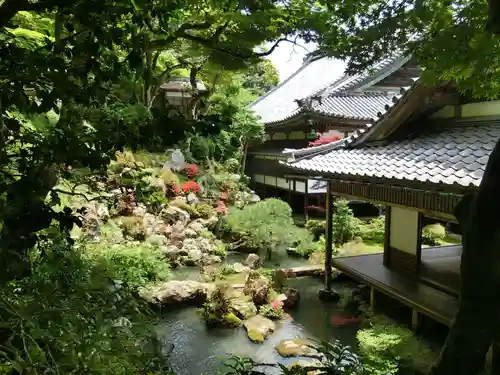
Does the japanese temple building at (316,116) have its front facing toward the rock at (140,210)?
yes

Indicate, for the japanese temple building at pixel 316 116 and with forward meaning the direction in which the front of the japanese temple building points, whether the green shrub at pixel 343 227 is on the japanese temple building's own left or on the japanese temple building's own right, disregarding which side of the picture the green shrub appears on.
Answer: on the japanese temple building's own left

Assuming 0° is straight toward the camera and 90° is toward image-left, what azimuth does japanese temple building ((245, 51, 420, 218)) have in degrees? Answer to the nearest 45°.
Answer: approximately 45°

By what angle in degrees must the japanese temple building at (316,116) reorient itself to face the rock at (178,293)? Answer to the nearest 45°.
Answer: approximately 45° to its left

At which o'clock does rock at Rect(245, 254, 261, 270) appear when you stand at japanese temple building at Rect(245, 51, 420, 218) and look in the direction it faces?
The rock is roughly at 11 o'clock from the japanese temple building.

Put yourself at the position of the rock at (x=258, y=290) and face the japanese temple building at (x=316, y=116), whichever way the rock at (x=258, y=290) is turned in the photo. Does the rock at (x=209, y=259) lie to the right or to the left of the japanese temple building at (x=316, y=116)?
left

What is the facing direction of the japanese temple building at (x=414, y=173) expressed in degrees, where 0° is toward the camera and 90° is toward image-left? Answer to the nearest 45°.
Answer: approximately 45°

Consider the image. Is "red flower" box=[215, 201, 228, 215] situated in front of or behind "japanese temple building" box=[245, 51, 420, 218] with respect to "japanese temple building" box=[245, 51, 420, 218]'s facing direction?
in front

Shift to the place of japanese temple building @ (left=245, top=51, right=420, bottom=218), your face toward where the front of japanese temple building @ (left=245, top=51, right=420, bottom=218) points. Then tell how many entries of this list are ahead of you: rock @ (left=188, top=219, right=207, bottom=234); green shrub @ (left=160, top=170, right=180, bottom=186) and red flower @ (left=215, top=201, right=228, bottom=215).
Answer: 3

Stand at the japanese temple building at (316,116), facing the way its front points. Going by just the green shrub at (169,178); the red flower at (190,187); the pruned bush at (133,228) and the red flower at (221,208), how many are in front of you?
4

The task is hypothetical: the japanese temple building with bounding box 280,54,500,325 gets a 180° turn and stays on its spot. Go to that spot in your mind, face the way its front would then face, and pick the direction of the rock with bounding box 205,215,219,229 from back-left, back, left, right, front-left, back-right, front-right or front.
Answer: left

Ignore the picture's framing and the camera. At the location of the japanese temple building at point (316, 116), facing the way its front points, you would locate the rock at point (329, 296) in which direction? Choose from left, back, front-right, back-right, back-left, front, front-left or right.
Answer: front-left

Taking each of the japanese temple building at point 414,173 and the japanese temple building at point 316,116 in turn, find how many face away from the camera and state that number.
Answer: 0
